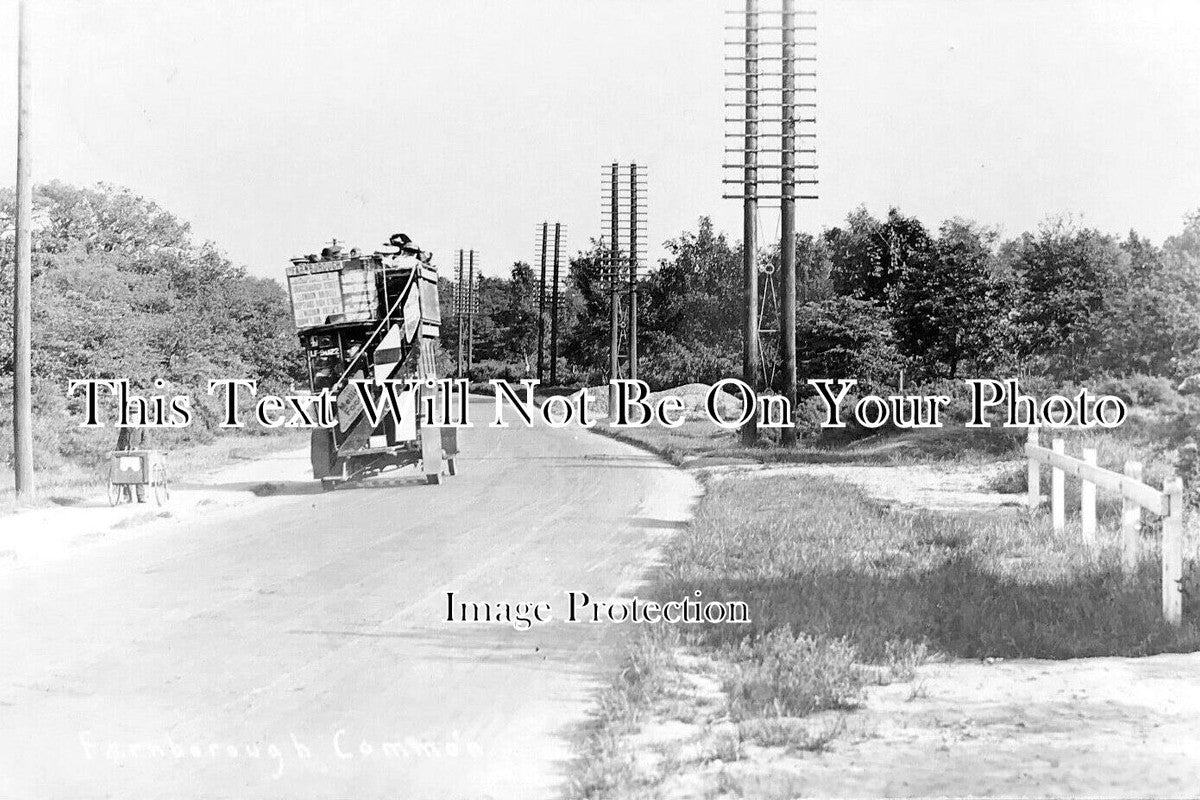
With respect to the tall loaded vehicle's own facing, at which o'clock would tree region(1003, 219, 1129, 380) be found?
The tree is roughly at 2 o'clock from the tall loaded vehicle.

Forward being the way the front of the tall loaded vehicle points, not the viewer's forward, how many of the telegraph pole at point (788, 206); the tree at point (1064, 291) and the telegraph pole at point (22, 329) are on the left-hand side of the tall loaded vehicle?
1

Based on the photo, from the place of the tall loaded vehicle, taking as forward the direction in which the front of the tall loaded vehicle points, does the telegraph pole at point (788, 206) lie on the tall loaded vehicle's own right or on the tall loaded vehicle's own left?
on the tall loaded vehicle's own right

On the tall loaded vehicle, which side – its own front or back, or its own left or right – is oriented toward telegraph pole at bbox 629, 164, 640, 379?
front

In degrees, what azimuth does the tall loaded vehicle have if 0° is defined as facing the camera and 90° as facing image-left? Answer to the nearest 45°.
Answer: approximately 180°

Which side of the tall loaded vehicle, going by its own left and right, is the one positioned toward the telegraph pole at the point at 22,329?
left

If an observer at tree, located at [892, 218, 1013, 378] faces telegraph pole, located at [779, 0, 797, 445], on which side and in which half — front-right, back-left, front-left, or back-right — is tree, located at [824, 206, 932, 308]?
back-right

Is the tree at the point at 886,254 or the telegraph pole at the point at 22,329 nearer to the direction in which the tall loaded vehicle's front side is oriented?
the tree
